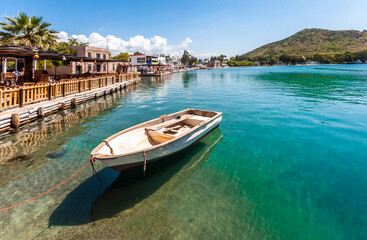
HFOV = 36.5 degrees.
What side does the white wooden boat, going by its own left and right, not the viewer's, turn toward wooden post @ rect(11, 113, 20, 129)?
right

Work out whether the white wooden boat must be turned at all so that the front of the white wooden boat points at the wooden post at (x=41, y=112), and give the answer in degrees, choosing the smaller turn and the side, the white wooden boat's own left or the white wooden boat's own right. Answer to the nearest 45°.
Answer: approximately 90° to the white wooden boat's own right

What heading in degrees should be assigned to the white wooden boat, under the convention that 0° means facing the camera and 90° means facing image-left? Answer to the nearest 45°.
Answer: approximately 45°

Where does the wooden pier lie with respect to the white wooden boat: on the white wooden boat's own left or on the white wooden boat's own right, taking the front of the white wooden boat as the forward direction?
on the white wooden boat's own right

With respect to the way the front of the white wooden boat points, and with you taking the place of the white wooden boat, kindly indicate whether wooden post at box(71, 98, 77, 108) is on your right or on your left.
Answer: on your right
